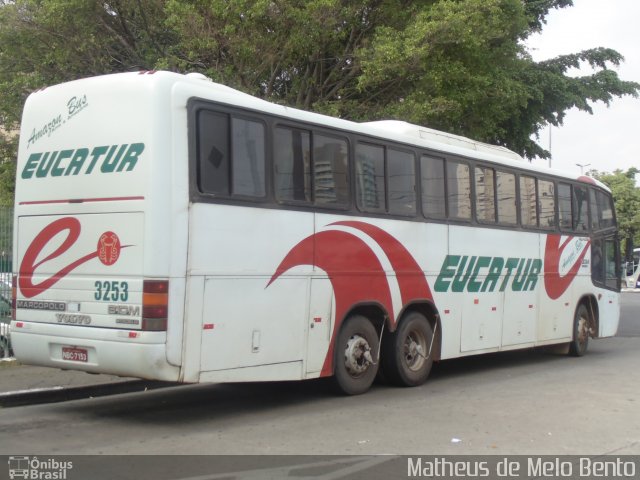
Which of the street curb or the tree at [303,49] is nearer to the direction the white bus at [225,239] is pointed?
the tree

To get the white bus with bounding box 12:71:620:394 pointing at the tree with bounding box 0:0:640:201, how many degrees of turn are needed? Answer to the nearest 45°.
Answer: approximately 45° to its left

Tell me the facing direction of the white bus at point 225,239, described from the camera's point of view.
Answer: facing away from the viewer and to the right of the viewer
